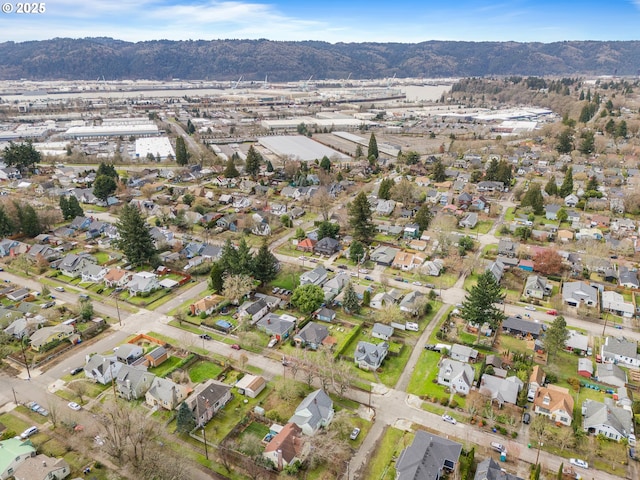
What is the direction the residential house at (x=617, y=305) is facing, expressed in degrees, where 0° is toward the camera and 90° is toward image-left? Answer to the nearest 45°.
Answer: approximately 45°

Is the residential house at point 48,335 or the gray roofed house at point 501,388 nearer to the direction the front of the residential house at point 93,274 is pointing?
the residential house

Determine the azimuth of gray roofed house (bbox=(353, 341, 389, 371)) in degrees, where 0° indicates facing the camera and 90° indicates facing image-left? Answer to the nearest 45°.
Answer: approximately 45°

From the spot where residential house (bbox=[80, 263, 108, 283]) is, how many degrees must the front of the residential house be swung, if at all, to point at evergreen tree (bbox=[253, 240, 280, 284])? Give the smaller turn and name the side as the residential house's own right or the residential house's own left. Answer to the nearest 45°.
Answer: approximately 90° to the residential house's own left

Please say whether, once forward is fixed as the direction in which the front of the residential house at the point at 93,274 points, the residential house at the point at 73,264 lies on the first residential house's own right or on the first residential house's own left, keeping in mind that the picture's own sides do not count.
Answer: on the first residential house's own right

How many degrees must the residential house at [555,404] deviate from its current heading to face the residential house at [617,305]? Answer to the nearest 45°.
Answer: approximately 135° to its right

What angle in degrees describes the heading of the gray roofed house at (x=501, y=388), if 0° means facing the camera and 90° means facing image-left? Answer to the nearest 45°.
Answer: approximately 45°

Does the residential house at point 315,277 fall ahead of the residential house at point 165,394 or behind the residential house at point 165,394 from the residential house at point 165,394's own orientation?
behind

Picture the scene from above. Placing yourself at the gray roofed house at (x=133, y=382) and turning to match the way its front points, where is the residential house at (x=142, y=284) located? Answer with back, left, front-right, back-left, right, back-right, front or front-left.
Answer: back-right
